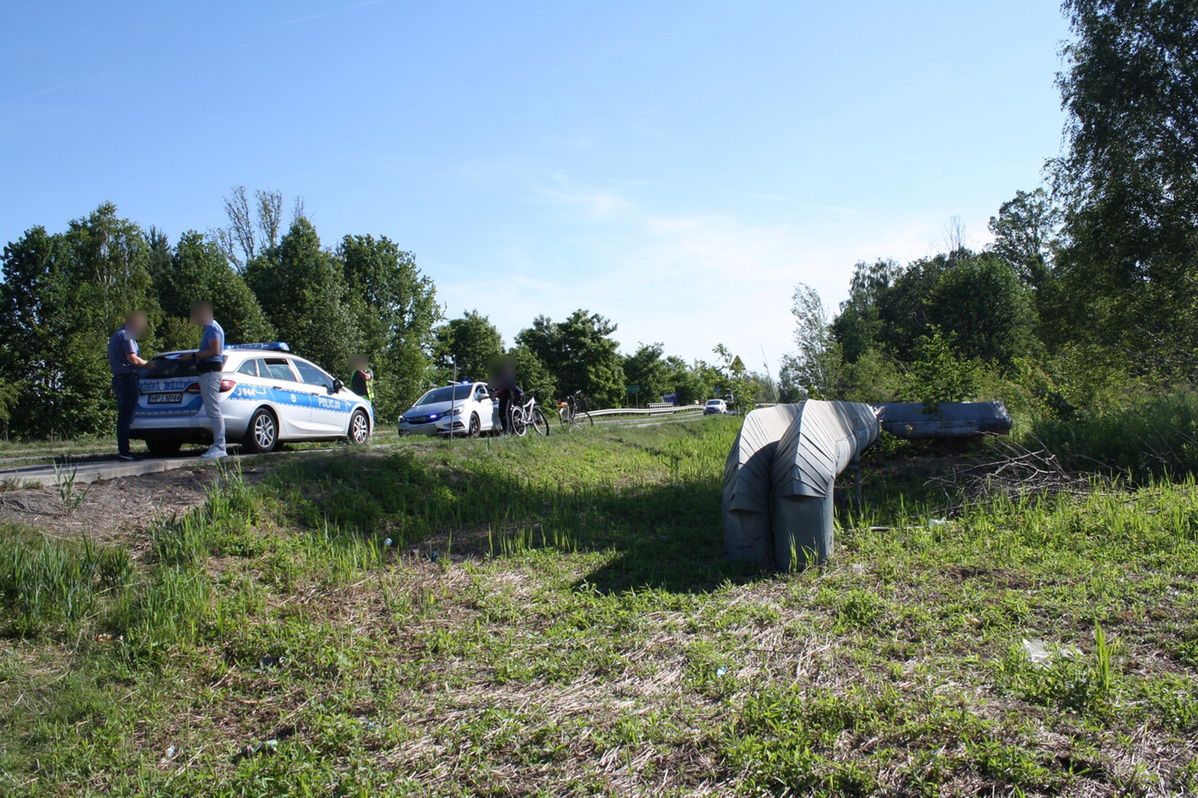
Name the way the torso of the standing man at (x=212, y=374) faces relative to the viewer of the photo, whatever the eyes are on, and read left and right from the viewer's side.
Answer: facing to the left of the viewer

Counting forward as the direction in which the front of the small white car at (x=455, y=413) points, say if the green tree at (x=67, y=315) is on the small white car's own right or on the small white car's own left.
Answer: on the small white car's own right

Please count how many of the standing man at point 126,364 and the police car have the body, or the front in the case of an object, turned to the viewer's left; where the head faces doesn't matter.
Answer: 0

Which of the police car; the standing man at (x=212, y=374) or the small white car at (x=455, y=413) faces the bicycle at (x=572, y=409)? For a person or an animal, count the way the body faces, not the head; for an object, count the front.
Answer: the police car

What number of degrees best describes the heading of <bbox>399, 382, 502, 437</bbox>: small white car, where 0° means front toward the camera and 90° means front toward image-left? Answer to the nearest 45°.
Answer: approximately 45°

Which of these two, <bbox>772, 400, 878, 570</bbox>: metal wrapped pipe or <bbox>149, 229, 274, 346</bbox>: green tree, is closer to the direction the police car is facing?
the green tree

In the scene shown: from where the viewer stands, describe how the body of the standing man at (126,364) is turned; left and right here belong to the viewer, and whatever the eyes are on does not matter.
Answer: facing to the right of the viewer

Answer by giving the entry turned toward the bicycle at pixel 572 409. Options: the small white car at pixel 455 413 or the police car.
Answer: the police car

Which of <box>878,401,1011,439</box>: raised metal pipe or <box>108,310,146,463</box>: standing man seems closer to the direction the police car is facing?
the raised metal pipe

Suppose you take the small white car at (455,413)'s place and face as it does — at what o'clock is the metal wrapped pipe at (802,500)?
The metal wrapped pipe is roughly at 10 o'clock from the small white car.

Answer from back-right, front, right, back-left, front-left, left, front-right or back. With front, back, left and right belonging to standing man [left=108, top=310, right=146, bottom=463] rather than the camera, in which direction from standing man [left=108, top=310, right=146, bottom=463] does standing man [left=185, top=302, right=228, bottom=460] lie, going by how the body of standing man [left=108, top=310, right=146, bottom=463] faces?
front-right

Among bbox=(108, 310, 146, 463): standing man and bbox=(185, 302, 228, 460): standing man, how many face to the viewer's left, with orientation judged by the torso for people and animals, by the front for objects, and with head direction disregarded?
1

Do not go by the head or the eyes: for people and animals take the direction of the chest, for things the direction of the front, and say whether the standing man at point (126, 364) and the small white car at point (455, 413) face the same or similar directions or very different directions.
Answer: very different directions

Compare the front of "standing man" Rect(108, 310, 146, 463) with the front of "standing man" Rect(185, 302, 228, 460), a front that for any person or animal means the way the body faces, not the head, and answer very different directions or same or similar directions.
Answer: very different directions

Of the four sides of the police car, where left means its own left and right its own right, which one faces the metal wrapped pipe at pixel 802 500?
right
